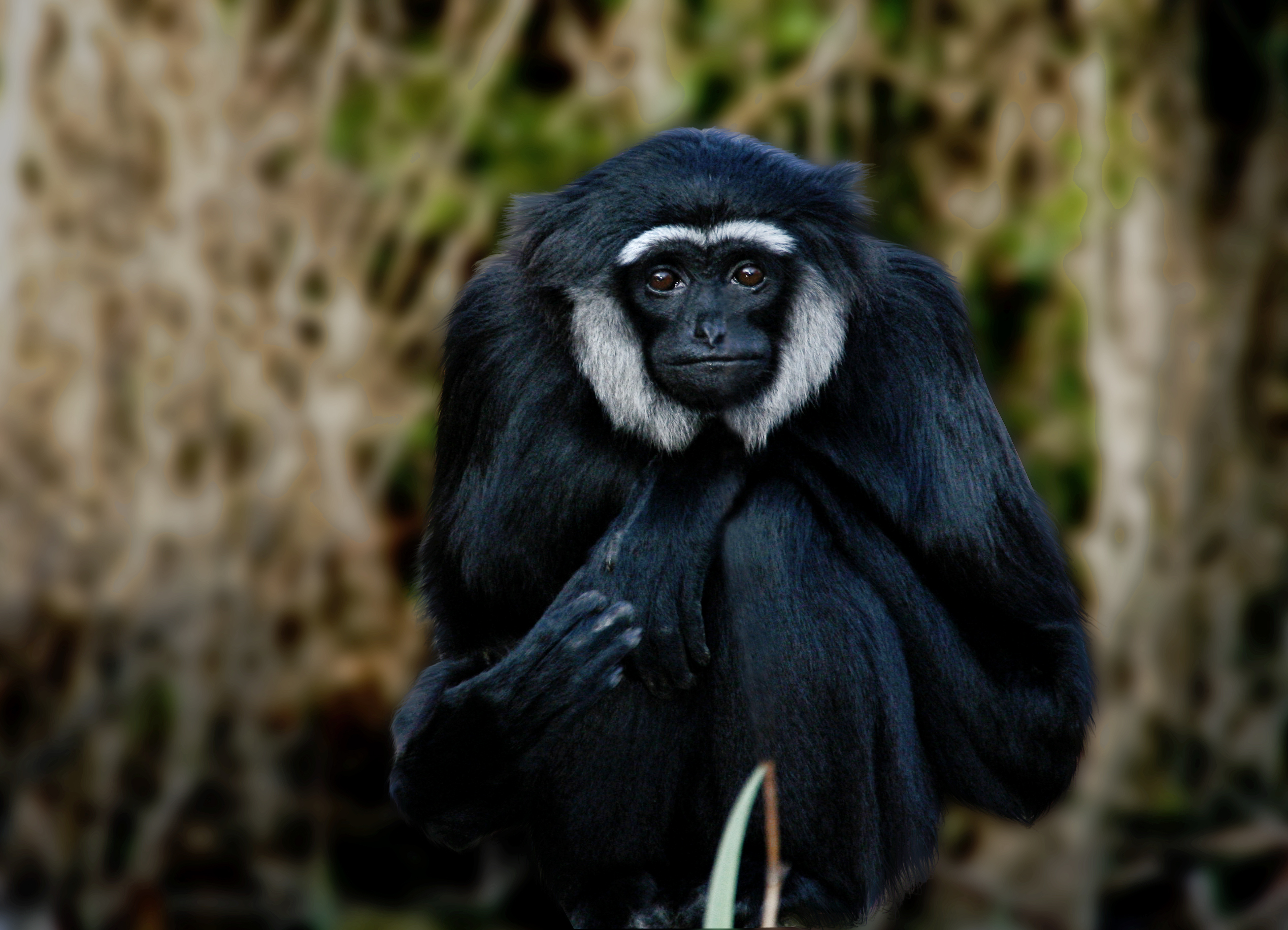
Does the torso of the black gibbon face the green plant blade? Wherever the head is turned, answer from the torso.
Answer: yes

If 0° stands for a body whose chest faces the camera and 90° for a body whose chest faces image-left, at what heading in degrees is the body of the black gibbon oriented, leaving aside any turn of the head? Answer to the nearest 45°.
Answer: approximately 0°
